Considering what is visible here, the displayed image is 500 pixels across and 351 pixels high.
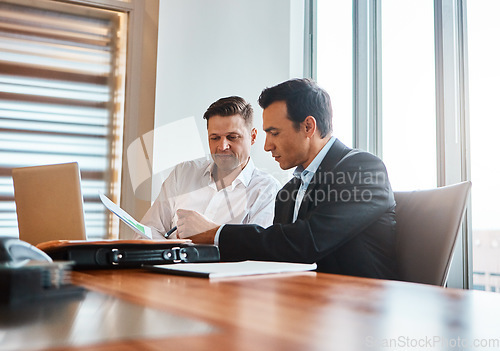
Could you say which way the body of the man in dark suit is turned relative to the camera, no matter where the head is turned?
to the viewer's left

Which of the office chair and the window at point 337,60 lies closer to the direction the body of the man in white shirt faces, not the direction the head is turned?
the office chair

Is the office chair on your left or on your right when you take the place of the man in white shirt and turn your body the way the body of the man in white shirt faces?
on your left

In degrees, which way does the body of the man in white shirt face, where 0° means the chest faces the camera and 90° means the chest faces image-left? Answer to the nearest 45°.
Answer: approximately 45°

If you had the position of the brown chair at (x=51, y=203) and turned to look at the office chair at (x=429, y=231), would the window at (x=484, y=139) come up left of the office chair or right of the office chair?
left

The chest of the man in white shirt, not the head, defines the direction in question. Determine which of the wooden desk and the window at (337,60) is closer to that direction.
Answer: the wooden desk

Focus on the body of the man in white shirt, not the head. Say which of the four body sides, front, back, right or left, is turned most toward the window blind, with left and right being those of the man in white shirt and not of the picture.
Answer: right

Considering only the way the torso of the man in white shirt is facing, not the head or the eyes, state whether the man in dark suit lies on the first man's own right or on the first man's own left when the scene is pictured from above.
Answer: on the first man's own left

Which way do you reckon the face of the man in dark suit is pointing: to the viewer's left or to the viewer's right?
to the viewer's left
